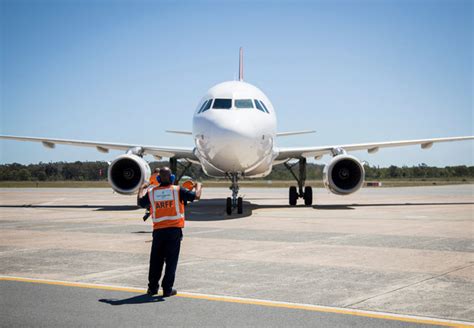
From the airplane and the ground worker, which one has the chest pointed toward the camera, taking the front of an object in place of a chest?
the airplane

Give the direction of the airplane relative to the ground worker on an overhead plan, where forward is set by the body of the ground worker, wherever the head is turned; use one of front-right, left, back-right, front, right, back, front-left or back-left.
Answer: front

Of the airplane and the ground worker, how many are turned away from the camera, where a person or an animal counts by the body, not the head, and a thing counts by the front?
1

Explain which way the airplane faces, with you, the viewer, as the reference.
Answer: facing the viewer

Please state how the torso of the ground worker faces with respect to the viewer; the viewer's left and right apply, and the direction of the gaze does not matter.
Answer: facing away from the viewer

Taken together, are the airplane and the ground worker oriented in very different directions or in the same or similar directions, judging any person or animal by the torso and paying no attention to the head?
very different directions

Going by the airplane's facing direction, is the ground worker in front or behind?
in front
